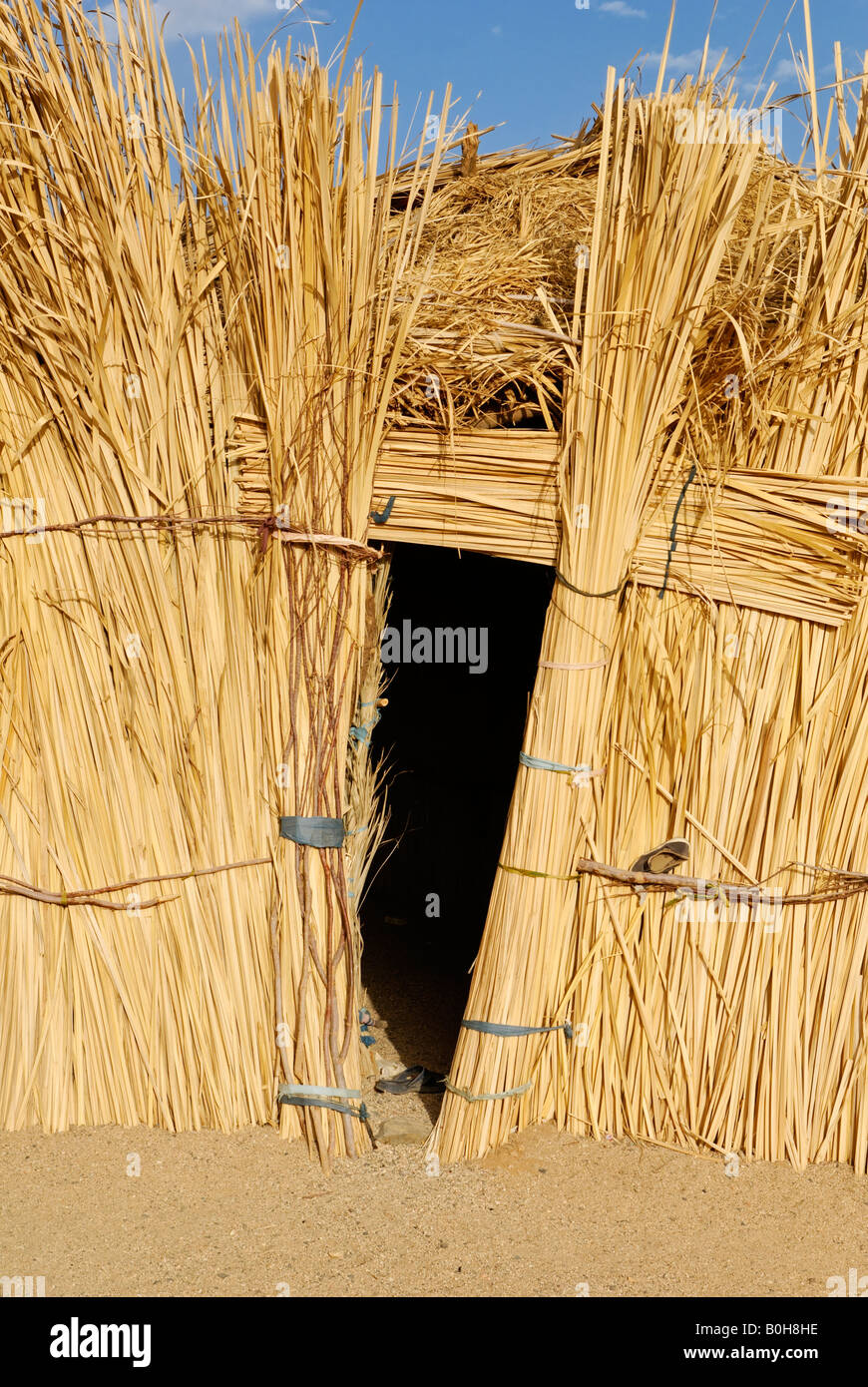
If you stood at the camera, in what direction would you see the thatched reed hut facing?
facing the viewer
